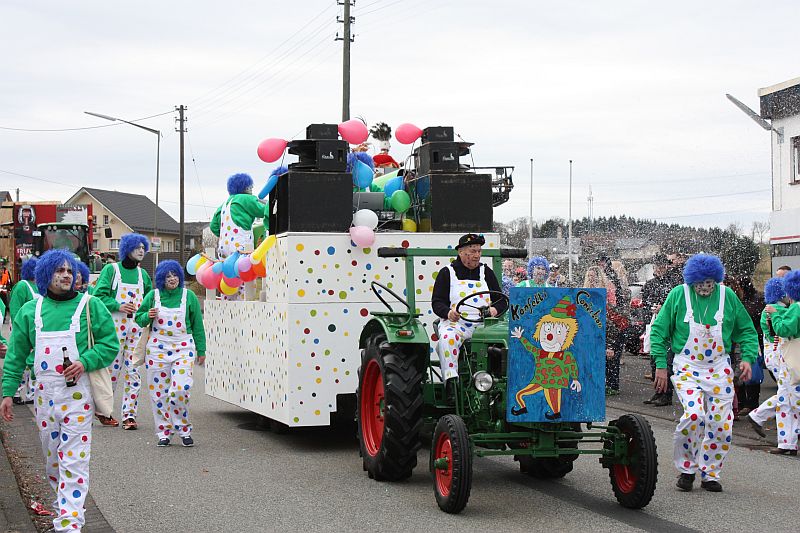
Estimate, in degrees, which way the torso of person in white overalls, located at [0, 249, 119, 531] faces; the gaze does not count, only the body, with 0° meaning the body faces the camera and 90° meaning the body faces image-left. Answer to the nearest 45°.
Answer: approximately 0°

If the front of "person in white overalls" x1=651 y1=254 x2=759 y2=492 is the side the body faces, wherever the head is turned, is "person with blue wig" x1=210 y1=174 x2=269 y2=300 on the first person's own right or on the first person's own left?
on the first person's own right

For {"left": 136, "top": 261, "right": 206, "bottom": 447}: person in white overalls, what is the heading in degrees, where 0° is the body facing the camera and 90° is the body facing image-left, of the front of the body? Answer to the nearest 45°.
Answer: approximately 0°
